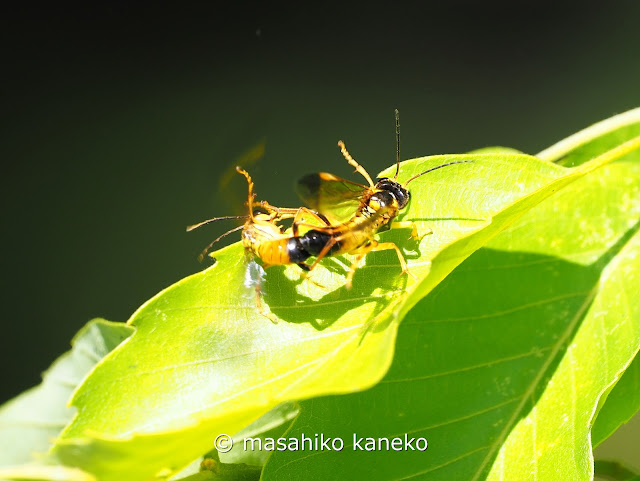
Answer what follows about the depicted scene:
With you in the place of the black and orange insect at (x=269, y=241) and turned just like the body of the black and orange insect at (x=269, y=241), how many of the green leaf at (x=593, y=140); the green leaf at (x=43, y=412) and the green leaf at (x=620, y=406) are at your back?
2

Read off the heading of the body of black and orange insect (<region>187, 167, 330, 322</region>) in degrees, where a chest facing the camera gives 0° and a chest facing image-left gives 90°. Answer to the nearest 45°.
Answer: approximately 90°

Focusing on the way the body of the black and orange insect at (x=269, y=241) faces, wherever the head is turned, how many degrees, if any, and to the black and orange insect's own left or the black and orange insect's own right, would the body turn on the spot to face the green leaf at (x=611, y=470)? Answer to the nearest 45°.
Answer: approximately 180°

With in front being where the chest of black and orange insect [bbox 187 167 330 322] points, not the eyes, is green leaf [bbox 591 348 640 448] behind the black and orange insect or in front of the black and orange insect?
behind

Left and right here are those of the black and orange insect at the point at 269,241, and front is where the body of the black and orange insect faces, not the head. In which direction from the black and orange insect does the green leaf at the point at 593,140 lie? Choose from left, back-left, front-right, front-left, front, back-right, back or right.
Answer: back
